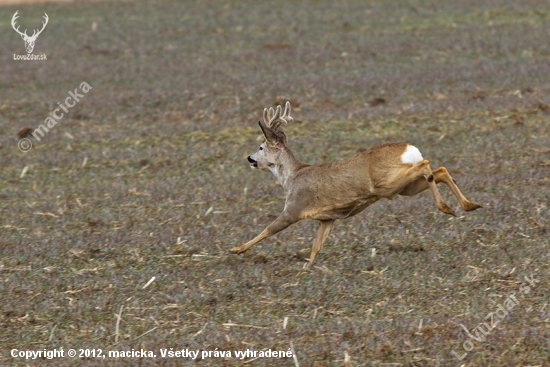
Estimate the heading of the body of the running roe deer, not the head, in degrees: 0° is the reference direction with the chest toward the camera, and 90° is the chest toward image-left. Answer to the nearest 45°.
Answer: approximately 90°
